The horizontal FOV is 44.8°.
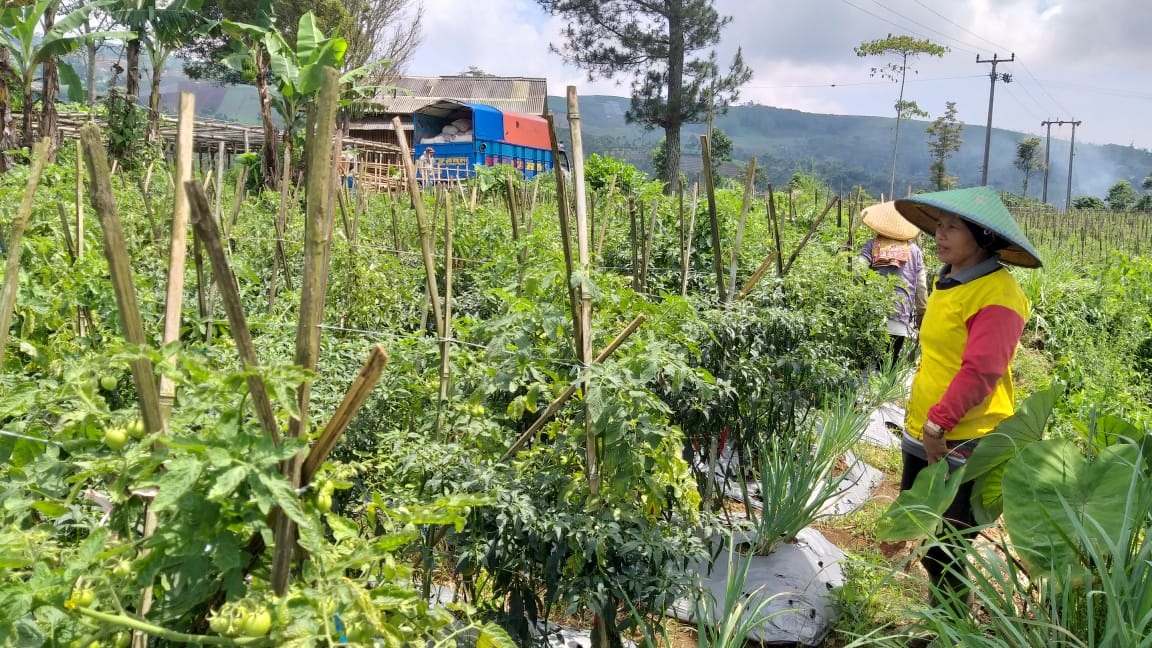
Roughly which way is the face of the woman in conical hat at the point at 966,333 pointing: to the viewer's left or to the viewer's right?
to the viewer's left

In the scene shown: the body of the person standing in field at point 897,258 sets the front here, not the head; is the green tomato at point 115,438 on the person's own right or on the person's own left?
on the person's own left

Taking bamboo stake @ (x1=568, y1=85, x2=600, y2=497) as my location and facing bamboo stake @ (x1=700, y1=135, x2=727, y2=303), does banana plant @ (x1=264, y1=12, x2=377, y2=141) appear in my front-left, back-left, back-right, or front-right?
front-left
